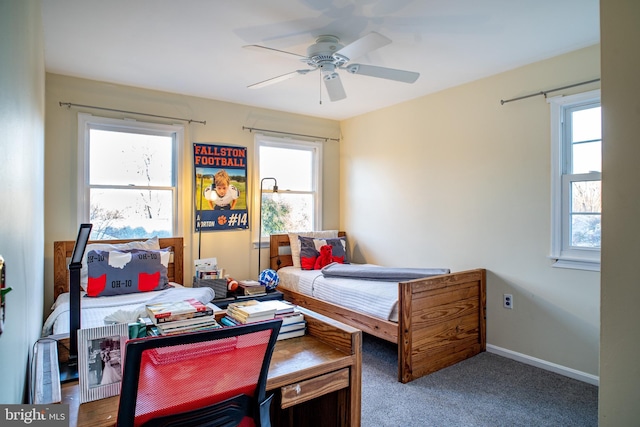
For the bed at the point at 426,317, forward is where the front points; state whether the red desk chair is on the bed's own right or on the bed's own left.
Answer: on the bed's own right

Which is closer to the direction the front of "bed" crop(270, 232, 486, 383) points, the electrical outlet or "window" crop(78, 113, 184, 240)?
the electrical outlet

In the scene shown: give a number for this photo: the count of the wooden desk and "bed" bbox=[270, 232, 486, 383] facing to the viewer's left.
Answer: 0

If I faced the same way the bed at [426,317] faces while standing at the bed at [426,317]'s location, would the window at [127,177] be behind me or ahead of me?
behind

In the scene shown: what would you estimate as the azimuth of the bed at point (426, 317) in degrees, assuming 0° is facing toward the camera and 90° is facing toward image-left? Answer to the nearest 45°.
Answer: approximately 315°

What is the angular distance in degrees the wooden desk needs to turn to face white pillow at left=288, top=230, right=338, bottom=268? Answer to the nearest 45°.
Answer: approximately 135° to its left

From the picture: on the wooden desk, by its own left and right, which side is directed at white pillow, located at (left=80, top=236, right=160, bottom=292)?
back

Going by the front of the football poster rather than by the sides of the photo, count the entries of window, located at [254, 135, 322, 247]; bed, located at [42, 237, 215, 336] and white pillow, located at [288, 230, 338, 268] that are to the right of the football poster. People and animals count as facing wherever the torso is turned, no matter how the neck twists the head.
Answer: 1

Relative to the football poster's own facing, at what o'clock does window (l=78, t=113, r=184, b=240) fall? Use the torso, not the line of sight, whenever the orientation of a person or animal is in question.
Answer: The window is roughly at 4 o'clock from the football poster.

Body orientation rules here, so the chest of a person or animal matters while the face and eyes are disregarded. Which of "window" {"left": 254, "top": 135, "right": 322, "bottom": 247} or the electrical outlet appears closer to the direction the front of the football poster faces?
the electrical outlet

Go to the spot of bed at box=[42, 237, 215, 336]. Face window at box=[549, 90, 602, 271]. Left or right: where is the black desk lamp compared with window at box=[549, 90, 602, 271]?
right

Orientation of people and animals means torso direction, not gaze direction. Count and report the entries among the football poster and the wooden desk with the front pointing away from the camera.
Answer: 0

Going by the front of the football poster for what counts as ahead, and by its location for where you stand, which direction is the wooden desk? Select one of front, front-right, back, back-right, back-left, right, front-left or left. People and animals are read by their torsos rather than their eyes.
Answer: front-right
